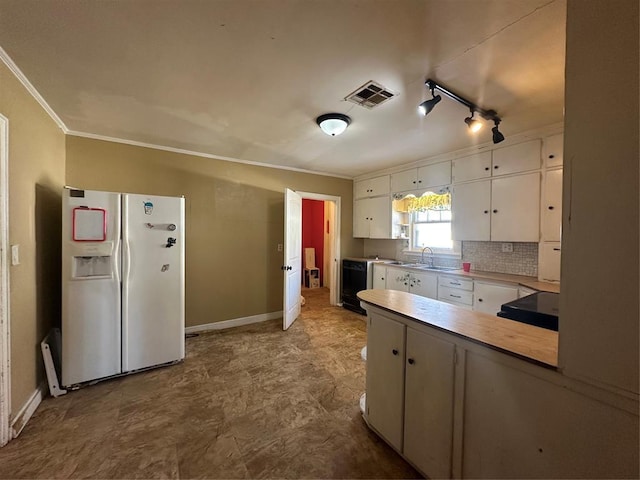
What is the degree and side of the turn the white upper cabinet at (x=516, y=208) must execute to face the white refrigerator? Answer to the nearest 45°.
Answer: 0° — it already faces it

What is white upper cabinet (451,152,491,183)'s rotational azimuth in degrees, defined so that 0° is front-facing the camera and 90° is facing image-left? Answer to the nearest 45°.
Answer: approximately 45°
